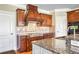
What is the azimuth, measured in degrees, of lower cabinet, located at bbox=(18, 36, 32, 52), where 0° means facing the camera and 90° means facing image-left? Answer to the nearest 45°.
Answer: approximately 315°

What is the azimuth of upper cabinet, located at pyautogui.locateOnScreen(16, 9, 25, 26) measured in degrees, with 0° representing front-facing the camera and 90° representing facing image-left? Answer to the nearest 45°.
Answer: approximately 315°

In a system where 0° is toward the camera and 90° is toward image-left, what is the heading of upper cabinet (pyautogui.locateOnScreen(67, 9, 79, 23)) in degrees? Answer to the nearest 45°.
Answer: approximately 45°

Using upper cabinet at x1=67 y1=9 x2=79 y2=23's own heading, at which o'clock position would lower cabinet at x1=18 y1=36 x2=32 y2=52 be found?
The lower cabinet is roughly at 1 o'clock from the upper cabinet.
